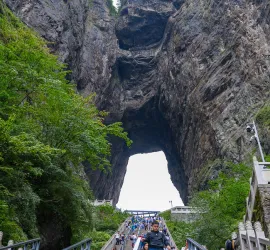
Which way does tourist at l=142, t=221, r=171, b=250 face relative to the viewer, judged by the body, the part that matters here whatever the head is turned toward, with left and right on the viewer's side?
facing the viewer

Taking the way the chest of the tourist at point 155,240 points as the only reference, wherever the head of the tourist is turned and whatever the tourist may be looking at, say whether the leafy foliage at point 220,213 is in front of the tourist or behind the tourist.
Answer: behind

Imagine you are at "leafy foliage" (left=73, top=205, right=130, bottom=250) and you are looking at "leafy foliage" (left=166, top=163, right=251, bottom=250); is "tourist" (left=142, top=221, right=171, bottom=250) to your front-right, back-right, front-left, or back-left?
front-right

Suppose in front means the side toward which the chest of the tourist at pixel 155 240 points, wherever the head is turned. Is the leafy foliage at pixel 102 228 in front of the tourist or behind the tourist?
behind

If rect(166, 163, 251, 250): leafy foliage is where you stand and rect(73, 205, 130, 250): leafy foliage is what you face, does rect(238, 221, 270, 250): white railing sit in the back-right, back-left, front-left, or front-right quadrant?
back-left

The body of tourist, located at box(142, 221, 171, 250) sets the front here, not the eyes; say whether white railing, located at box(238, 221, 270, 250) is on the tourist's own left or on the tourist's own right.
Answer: on the tourist's own left

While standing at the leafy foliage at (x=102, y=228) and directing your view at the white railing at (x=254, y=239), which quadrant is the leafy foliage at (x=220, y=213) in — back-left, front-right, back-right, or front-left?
front-left

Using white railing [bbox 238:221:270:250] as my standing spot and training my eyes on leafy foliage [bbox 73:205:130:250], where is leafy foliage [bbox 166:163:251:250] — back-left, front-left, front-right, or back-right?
front-right
